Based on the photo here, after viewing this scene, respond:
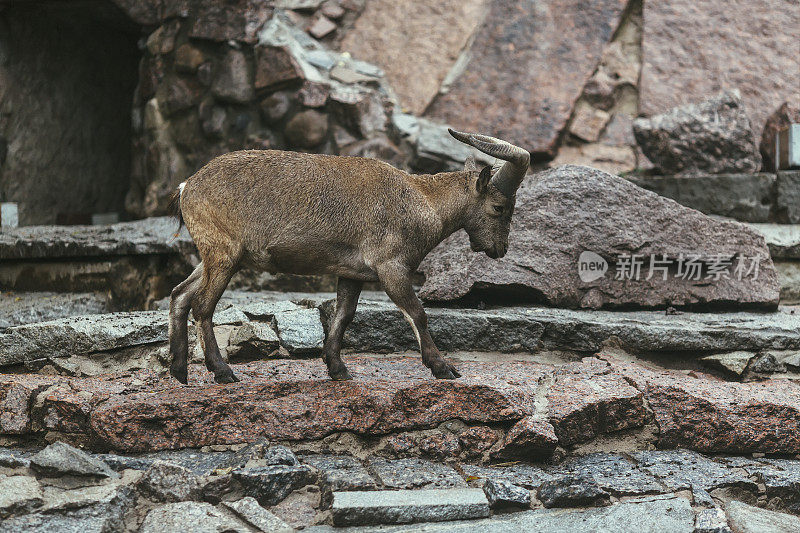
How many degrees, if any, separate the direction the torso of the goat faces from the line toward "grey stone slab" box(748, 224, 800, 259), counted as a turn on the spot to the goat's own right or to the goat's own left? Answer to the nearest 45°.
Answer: approximately 45° to the goat's own left

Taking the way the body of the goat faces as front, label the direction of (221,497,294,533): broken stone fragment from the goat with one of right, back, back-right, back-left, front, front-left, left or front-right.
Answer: right

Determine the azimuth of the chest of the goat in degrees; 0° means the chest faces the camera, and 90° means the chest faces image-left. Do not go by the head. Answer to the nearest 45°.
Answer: approximately 270°

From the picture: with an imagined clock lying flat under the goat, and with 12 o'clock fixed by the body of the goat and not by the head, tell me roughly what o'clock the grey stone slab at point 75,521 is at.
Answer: The grey stone slab is roughly at 4 o'clock from the goat.

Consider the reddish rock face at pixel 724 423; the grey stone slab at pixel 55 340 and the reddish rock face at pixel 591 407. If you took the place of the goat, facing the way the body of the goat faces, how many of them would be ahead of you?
2

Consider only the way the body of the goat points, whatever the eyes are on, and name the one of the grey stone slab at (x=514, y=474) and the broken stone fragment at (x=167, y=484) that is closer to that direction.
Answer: the grey stone slab

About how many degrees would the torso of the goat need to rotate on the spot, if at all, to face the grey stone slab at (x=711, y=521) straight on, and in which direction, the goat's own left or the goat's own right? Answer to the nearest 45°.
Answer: approximately 45° to the goat's own right

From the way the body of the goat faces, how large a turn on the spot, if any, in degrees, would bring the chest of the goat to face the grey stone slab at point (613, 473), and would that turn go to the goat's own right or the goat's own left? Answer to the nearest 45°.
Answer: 0° — it already faces it

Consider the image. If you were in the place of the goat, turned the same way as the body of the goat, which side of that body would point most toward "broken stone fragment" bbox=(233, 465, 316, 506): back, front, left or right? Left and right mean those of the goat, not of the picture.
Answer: right

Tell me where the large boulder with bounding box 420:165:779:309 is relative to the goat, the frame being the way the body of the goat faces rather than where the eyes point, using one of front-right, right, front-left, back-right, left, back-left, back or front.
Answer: front-left

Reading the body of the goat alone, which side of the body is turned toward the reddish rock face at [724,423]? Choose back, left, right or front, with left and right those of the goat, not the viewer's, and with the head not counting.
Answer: front
